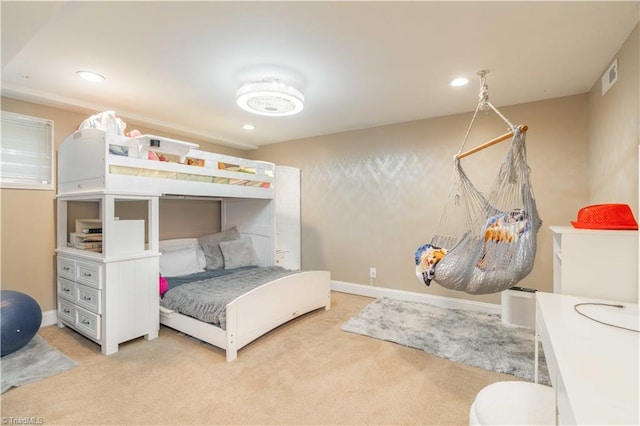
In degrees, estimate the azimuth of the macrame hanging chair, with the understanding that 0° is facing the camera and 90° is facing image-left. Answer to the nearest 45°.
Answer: approximately 45°

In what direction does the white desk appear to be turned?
to the viewer's left

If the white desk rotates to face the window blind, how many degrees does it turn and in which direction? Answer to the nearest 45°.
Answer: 0° — it already faces it

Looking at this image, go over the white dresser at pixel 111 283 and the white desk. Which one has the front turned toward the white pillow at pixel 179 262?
the white desk

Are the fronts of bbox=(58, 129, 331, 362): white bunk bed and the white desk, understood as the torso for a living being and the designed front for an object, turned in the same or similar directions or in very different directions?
very different directions

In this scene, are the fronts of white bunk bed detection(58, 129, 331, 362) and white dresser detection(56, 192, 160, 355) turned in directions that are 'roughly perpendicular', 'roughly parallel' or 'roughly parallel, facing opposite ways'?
roughly perpendicular

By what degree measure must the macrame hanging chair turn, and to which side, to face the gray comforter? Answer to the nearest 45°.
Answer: approximately 45° to its right

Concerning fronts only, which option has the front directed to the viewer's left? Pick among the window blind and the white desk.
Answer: the white desk
